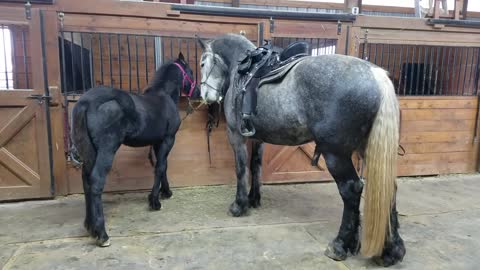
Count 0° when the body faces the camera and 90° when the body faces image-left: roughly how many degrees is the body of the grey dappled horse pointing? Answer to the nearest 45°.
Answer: approximately 135°

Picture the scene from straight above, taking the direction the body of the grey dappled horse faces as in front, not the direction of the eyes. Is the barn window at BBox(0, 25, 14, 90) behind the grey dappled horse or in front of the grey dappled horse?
in front

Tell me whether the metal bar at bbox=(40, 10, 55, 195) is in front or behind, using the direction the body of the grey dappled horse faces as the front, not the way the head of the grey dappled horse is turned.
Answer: in front
